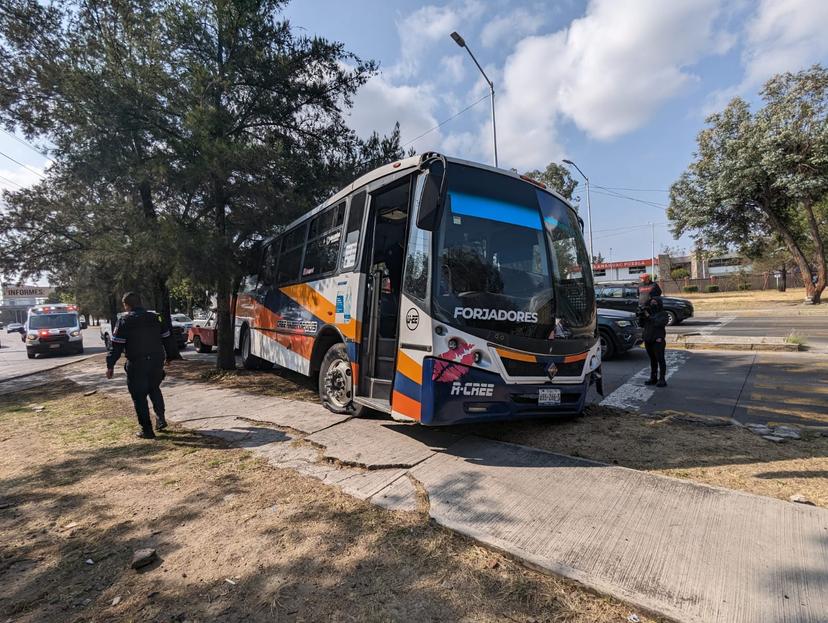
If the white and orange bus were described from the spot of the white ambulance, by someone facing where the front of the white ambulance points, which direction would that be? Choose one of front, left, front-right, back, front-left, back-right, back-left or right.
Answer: front

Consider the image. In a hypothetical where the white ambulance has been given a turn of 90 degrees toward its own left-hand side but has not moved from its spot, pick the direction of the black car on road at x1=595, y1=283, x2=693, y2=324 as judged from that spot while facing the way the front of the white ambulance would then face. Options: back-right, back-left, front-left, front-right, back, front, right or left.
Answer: front-right

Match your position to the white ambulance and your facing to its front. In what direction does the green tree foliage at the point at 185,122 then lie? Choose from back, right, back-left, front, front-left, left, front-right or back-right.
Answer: front

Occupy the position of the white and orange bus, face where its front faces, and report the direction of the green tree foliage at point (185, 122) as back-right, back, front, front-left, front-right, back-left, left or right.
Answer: back

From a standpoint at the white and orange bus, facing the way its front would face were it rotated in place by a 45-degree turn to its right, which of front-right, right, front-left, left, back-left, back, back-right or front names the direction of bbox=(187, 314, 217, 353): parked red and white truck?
back-right

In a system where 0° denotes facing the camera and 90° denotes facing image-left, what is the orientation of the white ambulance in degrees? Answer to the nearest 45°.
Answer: approximately 0°

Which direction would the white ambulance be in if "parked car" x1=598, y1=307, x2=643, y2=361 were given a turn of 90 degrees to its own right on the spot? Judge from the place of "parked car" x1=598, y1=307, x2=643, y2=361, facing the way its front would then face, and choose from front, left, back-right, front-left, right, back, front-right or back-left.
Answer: front-right

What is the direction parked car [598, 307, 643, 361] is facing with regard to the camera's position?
facing the viewer and to the right of the viewer

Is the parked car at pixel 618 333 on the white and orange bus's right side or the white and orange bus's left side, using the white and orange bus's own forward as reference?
on its left
